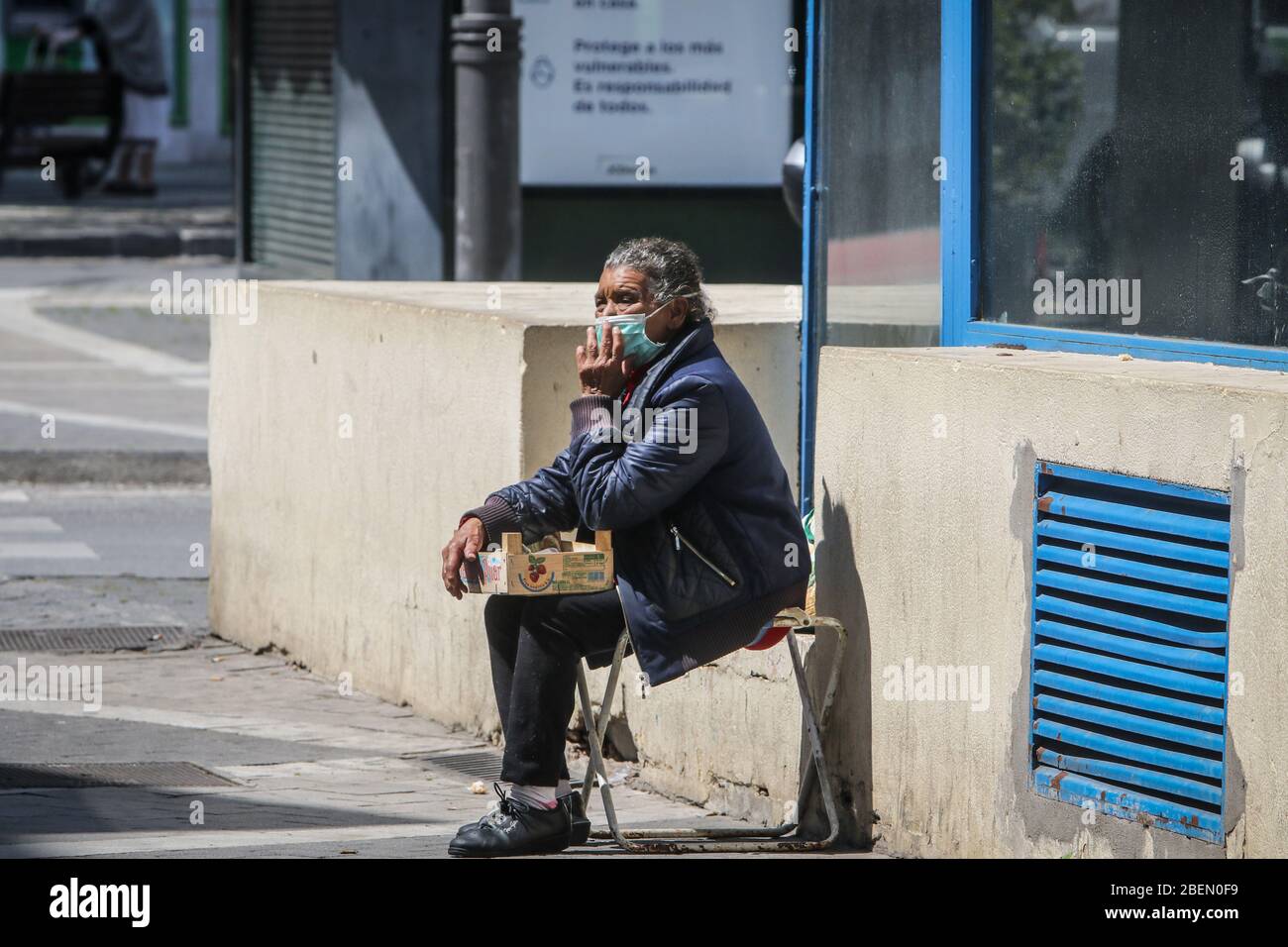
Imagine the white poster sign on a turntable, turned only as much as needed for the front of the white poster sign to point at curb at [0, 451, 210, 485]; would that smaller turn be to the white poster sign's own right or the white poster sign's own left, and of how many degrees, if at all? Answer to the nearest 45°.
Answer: approximately 45° to the white poster sign's own right

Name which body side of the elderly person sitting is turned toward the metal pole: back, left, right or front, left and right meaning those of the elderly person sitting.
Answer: right

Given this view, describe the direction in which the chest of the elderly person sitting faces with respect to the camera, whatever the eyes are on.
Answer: to the viewer's left

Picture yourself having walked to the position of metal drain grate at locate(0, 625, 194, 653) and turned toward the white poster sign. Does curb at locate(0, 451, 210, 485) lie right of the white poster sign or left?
left

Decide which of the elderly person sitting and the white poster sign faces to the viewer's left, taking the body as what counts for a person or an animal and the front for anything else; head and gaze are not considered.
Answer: the elderly person sitting

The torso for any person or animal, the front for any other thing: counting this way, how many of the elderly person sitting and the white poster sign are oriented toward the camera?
1

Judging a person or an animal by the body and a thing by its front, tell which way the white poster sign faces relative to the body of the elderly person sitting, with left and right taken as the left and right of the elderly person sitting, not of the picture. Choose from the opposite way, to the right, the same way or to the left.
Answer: to the left

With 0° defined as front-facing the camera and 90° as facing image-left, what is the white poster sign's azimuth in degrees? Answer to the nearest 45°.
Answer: approximately 0°

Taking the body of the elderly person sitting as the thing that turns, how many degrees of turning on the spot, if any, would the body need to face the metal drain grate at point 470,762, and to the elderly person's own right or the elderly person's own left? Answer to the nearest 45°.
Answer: approximately 90° to the elderly person's own right
